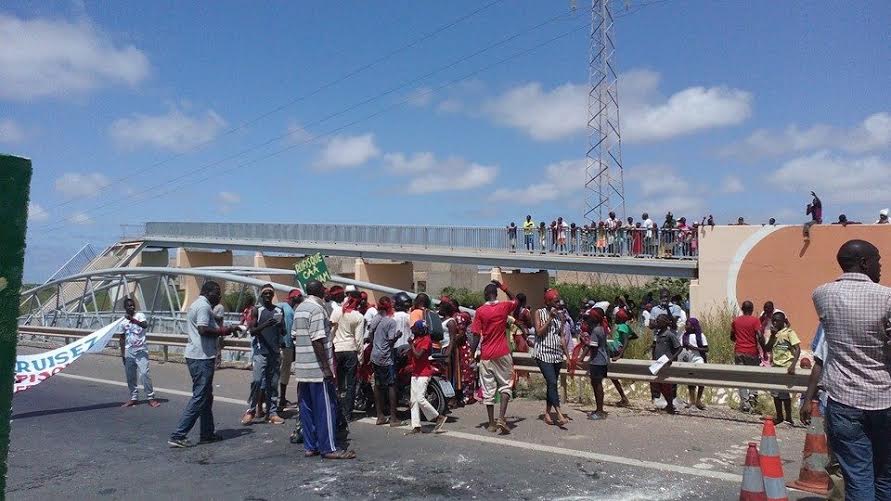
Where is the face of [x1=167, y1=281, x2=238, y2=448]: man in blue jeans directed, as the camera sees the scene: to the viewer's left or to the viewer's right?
to the viewer's right

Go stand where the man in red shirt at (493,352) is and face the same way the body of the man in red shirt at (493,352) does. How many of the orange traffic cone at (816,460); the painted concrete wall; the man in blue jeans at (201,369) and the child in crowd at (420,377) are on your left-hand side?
2

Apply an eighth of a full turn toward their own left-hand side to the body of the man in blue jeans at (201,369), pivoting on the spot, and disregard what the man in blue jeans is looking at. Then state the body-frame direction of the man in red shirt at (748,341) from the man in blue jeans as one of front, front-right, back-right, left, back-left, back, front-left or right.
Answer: front-right

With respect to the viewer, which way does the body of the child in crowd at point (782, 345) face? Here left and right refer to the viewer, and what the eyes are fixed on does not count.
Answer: facing the viewer and to the left of the viewer

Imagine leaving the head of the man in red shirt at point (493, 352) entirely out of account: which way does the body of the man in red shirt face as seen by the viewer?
away from the camera

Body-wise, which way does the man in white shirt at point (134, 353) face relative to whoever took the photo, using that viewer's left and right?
facing the viewer

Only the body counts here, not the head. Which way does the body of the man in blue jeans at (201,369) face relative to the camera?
to the viewer's right

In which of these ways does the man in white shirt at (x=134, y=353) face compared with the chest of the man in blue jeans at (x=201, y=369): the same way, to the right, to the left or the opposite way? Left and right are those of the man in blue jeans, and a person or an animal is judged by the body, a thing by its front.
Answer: to the right

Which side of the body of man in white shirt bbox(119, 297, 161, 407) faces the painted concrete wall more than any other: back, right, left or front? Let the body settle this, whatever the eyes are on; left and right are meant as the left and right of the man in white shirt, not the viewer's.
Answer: left
